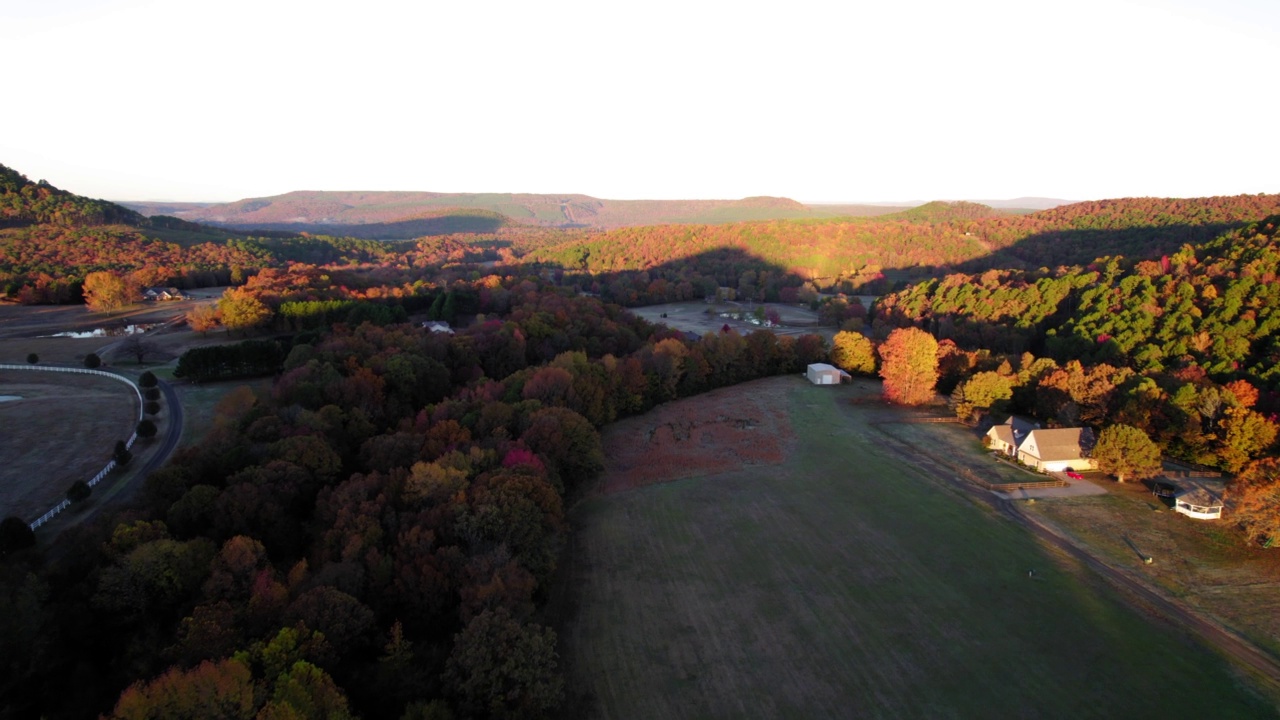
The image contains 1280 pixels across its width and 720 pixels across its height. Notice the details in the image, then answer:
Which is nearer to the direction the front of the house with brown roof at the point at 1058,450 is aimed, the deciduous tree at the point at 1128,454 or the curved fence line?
the curved fence line

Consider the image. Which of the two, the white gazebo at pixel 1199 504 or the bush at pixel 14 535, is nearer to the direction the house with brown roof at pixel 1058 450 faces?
the bush

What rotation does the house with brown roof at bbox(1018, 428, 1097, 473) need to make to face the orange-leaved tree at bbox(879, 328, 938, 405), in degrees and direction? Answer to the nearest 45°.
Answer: approximately 90° to its right

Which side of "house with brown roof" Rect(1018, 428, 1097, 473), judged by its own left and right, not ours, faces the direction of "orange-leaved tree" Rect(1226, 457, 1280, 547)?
left

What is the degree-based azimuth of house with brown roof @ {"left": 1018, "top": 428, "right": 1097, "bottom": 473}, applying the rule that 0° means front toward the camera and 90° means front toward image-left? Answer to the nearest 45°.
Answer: approximately 45°

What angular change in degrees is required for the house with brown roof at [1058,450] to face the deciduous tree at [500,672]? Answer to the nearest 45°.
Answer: approximately 45° to its left

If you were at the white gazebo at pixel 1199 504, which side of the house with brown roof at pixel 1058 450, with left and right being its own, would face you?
left

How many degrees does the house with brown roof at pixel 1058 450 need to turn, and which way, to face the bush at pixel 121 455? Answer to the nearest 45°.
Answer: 0° — it already faces it
